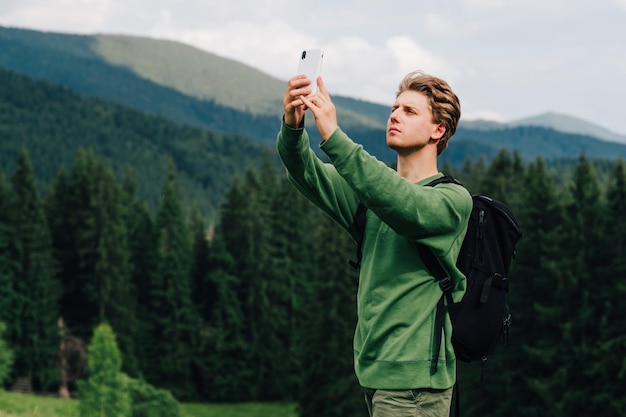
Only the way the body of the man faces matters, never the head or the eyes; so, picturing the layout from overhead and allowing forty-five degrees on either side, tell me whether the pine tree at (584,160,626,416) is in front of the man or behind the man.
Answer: behind

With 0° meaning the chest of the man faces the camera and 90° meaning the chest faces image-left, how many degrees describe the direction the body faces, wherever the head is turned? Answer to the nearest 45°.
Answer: approximately 45°

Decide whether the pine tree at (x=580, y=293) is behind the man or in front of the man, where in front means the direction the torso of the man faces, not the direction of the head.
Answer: behind

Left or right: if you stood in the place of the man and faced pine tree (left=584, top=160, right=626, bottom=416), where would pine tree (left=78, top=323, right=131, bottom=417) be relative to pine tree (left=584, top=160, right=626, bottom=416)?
left

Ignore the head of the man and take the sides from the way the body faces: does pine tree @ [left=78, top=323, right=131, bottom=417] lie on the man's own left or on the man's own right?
on the man's own right
